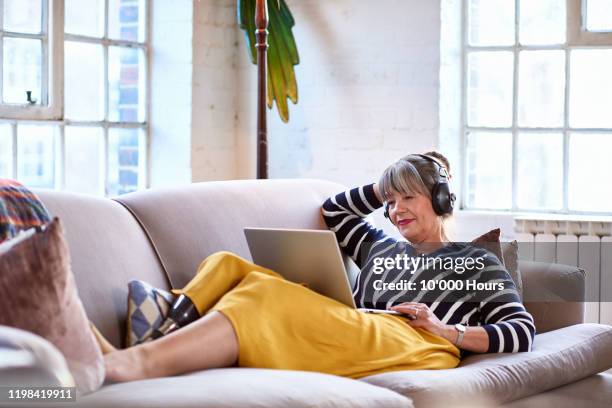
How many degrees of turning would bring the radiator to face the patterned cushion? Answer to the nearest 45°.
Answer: approximately 45° to its right

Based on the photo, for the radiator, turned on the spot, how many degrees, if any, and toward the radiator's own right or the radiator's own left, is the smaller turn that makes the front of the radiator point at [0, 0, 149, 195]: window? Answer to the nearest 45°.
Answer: approximately 90° to the radiator's own right

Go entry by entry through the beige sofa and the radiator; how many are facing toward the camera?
2

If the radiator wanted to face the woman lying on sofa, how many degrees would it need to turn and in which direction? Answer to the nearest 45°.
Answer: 0° — it already faces them

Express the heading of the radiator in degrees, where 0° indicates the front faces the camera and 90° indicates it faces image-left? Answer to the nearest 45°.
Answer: approximately 0°

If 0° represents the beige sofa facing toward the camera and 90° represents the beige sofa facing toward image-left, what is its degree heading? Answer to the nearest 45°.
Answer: approximately 0°

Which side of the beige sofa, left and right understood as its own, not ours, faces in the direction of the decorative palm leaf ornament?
back
